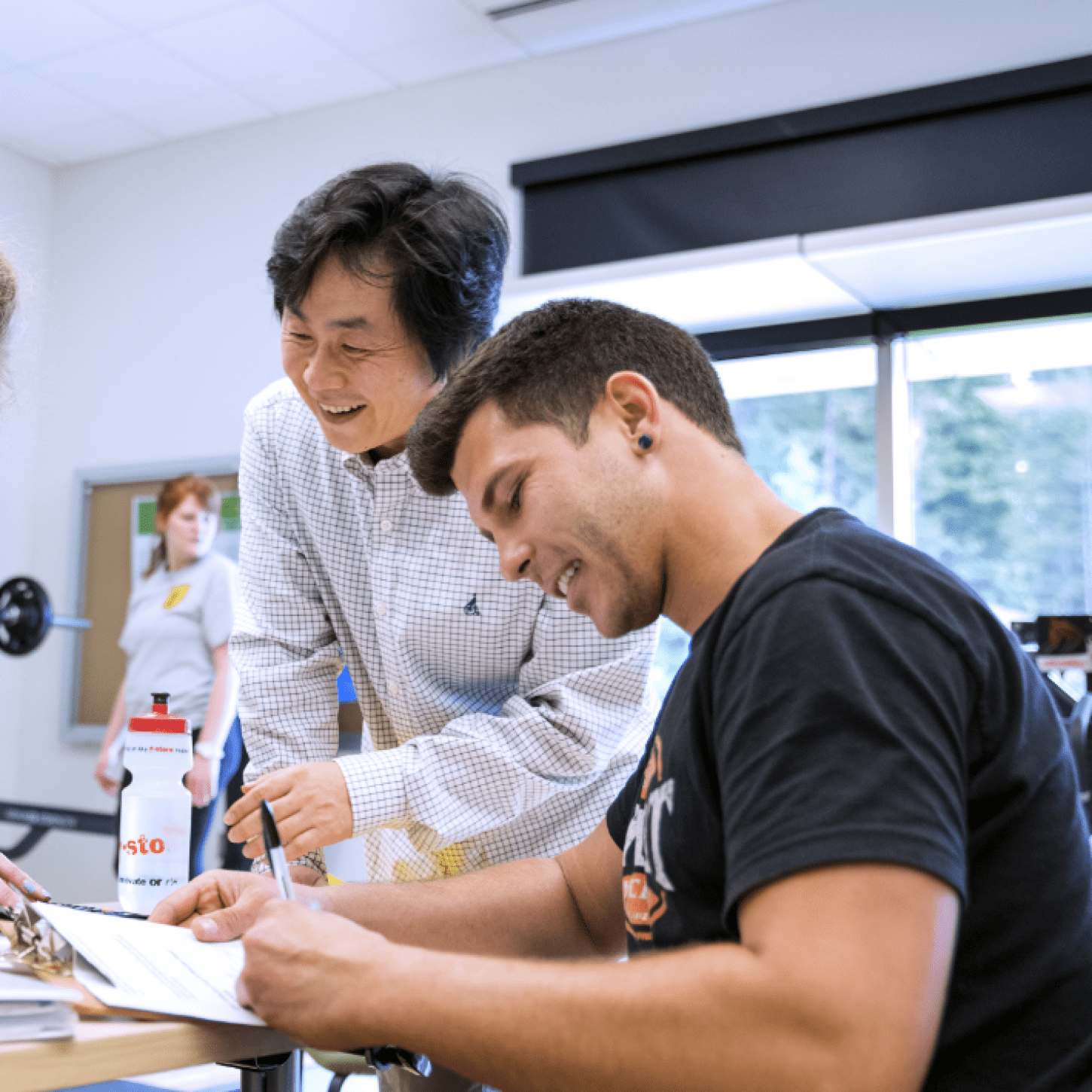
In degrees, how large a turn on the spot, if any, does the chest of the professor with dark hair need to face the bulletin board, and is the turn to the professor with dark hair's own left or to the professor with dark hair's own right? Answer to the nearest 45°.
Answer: approximately 135° to the professor with dark hair's own right

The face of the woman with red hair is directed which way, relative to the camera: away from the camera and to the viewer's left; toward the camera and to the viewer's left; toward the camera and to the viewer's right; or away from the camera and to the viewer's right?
toward the camera and to the viewer's right

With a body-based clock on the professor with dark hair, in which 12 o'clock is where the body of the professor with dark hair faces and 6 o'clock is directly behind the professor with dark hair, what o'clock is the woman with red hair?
The woman with red hair is roughly at 4 o'clock from the professor with dark hair.

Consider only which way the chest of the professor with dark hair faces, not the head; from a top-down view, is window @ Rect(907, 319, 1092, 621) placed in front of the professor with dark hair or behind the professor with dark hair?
behind

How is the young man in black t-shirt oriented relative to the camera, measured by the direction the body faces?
to the viewer's left
